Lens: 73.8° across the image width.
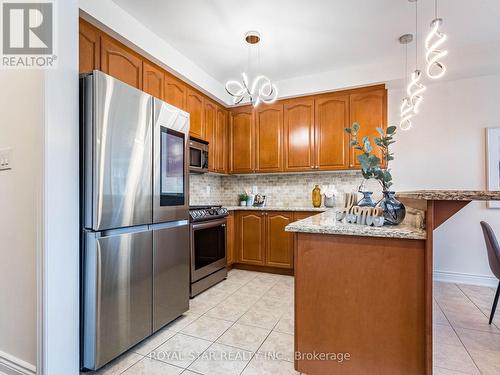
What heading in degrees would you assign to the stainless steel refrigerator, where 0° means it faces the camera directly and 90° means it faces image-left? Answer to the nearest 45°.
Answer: approximately 315°

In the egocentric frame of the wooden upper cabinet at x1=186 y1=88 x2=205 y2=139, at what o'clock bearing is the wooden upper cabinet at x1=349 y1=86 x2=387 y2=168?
the wooden upper cabinet at x1=349 y1=86 x2=387 y2=168 is roughly at 11 o'clock from the wooden upper cabinet at x1=186 y1=88 x2=205 y2=139.

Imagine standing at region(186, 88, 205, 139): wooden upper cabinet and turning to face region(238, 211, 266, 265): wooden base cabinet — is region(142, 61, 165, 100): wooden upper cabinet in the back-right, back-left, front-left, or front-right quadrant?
back-right

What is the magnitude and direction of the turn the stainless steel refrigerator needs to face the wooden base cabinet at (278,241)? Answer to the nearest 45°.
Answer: approximately 90° to its left

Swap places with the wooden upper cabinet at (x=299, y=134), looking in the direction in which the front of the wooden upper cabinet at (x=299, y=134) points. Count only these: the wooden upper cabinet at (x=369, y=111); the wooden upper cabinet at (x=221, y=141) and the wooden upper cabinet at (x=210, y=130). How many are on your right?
2

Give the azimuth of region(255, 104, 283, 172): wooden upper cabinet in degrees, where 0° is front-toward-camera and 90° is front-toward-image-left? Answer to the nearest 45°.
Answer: approximately 0°

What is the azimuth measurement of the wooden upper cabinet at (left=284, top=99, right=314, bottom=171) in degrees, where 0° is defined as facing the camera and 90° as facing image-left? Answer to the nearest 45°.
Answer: approximately 0°
